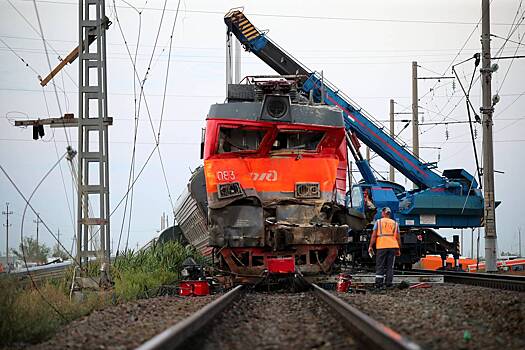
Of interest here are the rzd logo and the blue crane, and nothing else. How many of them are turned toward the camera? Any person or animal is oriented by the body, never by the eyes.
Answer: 1

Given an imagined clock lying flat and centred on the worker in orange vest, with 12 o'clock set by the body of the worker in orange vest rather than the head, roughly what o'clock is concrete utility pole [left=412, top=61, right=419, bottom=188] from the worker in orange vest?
The concrete utility pole is roughly at 12 o'clock from the worker in orange vest.

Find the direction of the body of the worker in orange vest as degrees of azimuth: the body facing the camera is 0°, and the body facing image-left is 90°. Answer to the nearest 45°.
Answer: approximately 180°

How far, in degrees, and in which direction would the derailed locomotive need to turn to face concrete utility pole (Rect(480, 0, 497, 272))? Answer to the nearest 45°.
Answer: approximately 135° to its left

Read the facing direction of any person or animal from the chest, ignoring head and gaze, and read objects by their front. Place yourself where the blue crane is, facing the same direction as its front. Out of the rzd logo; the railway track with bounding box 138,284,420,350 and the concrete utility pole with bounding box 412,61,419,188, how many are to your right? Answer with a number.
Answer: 1

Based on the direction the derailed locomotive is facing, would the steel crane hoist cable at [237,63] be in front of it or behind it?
behind

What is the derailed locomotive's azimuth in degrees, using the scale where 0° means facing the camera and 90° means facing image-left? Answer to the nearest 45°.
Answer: approximately 0°

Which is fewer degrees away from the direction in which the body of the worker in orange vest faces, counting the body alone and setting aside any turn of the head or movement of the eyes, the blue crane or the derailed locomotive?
the blue crane

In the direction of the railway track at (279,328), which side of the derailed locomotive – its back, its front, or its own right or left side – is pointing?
front
